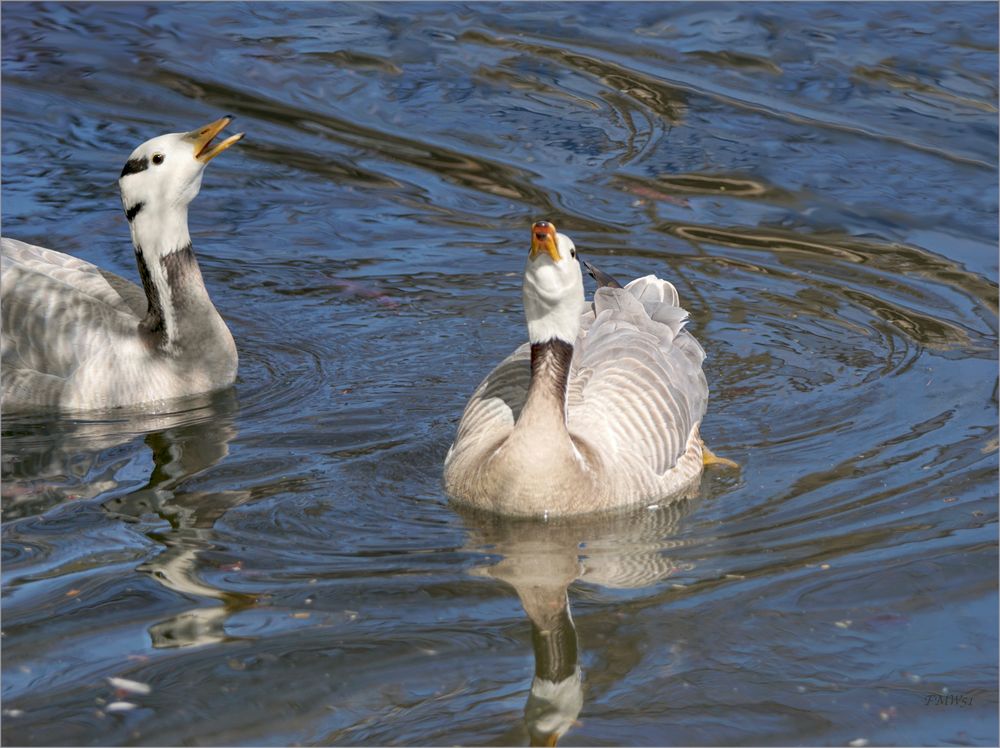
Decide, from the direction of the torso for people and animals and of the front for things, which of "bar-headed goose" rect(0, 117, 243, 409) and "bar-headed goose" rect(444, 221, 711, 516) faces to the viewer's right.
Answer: "bar-headed goose" rect(0, 117, 243, 409)

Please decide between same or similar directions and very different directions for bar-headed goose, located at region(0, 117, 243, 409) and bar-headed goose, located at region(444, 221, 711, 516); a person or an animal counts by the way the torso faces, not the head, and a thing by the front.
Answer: very different directions

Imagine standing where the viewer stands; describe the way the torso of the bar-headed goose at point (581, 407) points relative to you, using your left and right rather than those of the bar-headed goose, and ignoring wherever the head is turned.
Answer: facing the viewer and to the left of the viewer

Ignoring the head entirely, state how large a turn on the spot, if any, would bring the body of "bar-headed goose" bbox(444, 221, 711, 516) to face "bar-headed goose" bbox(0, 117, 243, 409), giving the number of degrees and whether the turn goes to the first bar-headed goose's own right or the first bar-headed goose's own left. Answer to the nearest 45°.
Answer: approximately 90° to the first bar-headed goose's own right

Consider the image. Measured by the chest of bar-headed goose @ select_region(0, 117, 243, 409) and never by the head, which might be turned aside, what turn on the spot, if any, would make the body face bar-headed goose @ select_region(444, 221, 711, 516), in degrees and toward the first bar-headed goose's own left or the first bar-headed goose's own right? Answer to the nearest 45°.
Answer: approximately 45° to the first bar-headed goose's own right

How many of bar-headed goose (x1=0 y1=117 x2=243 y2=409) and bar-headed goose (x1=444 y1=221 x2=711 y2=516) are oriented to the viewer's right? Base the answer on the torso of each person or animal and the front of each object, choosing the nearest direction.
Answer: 1

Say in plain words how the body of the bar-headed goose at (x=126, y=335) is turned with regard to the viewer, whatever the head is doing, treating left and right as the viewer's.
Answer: facing to the right of the viewer
